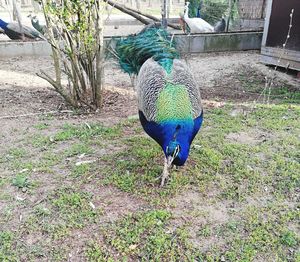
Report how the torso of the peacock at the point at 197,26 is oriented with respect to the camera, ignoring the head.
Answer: to the viewer's left

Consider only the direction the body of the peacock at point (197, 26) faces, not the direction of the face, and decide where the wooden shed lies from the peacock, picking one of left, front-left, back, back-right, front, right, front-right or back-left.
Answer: back-left

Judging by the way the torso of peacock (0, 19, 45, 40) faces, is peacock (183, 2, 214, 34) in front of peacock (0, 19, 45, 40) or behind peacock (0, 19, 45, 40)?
behind

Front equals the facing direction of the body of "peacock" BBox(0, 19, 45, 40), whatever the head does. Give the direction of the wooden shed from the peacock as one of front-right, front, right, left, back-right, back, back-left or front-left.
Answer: back-left

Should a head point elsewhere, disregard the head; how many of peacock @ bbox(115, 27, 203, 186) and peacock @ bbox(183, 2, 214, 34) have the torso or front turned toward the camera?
1

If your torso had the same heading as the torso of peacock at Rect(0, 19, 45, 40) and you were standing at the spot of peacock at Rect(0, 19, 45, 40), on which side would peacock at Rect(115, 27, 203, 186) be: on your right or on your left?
on your left

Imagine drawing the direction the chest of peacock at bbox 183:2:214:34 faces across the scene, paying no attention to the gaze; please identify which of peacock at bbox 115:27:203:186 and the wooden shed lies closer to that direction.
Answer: the peacock

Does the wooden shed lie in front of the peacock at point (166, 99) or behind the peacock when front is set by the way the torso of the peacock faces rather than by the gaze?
behind

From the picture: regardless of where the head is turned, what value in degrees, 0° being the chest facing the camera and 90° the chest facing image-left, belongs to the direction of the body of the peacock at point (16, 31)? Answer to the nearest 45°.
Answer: approximately 90°

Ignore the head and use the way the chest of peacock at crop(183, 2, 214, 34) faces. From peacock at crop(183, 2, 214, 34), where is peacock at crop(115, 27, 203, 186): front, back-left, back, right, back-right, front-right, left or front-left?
left
